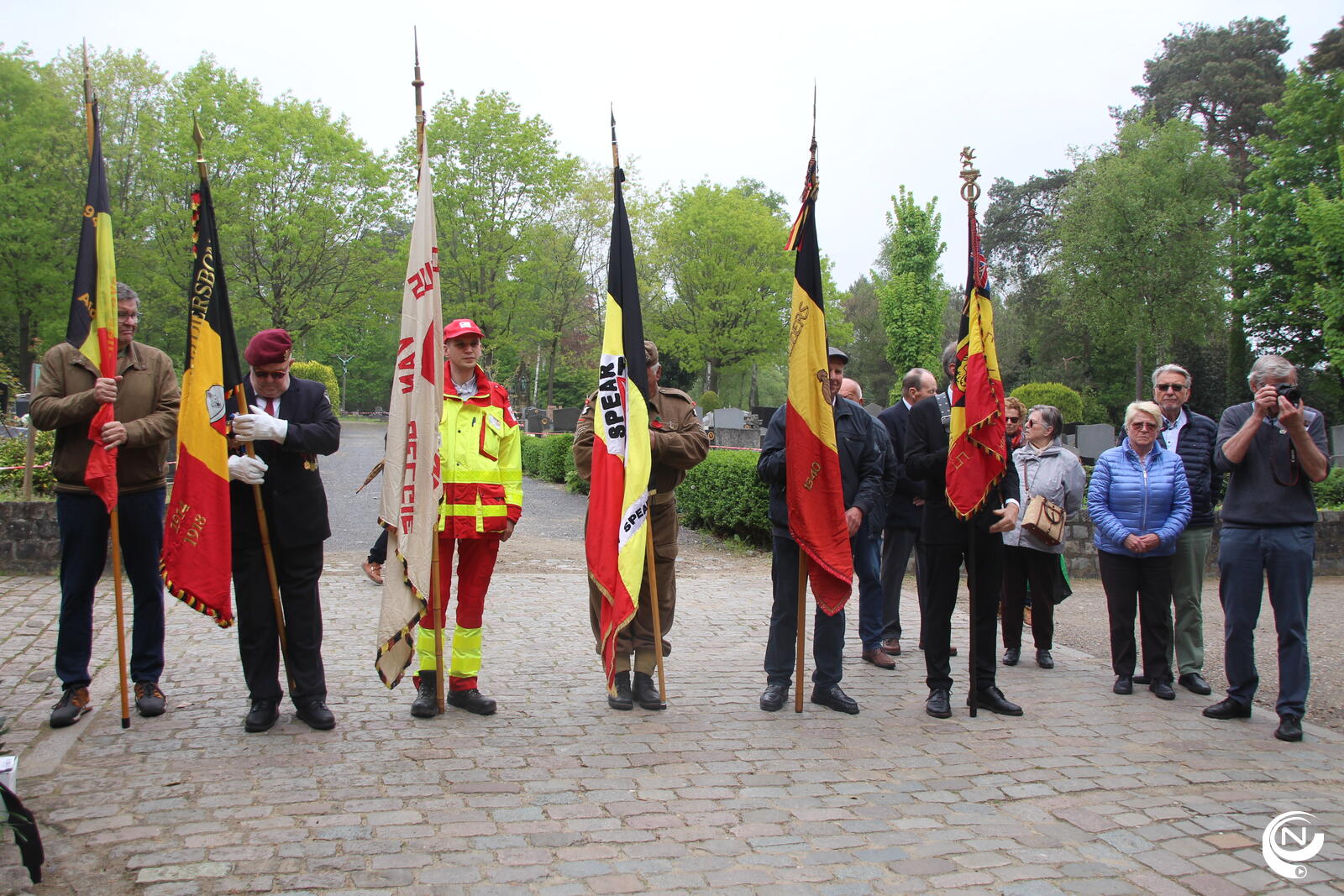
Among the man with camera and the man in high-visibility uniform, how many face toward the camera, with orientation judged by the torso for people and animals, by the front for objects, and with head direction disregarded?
2

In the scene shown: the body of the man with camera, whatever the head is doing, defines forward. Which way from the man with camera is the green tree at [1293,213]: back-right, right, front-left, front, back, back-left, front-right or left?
back

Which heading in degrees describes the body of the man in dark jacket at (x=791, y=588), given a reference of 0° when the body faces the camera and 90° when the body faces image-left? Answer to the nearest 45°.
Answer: approximately 0°

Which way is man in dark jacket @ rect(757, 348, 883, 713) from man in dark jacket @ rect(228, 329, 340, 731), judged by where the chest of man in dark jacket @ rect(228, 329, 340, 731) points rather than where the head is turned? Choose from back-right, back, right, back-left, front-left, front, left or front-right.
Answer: left

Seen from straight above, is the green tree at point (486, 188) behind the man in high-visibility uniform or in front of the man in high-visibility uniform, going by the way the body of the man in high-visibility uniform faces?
behind

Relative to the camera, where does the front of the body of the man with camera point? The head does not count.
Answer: toward the camera

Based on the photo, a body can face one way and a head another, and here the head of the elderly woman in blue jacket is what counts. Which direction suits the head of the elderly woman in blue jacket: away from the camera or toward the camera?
toward the camera

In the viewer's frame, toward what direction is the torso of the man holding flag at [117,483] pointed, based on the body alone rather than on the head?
toward the camera

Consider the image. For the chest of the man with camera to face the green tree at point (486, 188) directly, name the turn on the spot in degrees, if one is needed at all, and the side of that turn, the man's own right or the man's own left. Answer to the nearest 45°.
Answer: approximately 135° to the man's own right

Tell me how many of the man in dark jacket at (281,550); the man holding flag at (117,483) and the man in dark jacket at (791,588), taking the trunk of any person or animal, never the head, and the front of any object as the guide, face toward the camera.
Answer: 3

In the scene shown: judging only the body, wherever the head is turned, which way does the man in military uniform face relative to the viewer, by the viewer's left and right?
facing the viewer

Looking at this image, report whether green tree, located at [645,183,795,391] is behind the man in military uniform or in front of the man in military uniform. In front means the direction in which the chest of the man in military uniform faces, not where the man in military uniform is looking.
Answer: behind

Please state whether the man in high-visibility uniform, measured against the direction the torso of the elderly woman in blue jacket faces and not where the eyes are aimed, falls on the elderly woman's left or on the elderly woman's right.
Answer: on the elderly woman's right

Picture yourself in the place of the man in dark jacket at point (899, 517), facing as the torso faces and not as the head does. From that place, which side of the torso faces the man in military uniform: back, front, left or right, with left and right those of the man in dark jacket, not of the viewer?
right

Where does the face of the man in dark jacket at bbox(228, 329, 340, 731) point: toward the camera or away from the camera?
toward the camera

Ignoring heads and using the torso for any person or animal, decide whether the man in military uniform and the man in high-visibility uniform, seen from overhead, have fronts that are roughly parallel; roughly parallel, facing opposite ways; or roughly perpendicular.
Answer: roughly parallel
